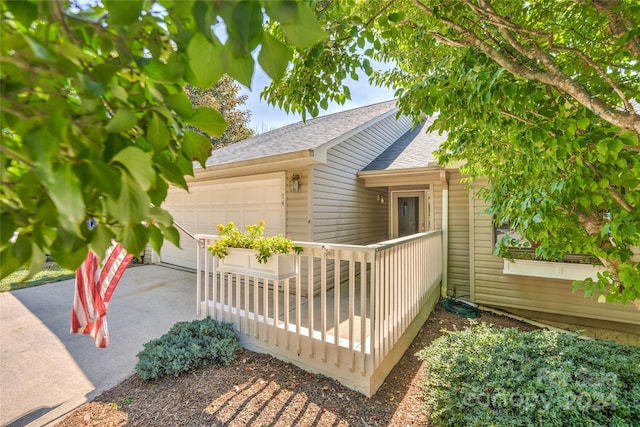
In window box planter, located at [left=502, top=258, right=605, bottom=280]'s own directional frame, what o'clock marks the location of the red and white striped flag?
The red and white striped flag is roughly at 1 o'clock from the window box planter.

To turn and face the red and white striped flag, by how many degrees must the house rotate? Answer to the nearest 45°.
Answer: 0° — it already faces it

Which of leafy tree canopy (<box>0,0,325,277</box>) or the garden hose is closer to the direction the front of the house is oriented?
the leafy tree canopy

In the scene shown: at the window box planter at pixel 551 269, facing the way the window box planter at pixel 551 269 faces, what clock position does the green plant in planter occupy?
The green plant in planter is roughly at 1 o'clock from the window box planter.

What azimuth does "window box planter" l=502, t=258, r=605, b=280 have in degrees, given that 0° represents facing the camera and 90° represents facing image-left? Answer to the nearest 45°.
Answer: approximately 0°

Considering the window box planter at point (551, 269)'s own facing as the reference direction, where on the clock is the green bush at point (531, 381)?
The green bush is roughly at 12 o'clock from the window box planter.

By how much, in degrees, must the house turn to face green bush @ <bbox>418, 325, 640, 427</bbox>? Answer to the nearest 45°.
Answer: approximately 90° to its left

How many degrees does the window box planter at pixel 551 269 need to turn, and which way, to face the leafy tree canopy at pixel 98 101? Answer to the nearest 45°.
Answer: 0° — it already faces it

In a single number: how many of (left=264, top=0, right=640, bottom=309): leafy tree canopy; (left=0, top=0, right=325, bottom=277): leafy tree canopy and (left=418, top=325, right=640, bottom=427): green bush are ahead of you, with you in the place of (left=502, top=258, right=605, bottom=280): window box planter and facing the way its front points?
3
